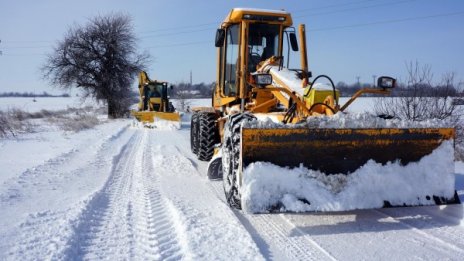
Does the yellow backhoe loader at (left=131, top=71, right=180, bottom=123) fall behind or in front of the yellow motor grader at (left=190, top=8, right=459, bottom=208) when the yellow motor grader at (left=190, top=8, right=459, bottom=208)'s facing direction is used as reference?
behind

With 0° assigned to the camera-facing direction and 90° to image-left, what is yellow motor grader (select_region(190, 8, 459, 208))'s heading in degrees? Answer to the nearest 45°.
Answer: approximately 315°

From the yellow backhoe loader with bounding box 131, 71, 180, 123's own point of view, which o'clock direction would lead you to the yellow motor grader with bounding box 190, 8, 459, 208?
the yellow motor grader with bounding box 190, 8, 459, 208 is roughly at 12 o'clock from the yellow backhoe loader with bounding box 131, 71, 180, 123.

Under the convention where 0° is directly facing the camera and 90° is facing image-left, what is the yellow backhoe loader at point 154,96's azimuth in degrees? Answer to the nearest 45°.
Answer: approximately 0°
